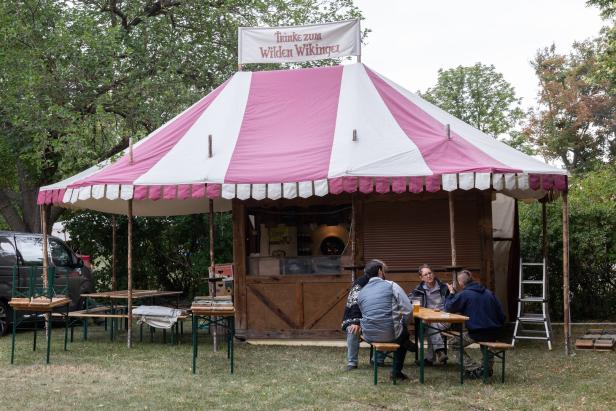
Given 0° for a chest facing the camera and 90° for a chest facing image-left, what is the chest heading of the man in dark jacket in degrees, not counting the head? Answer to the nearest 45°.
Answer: approximately 135°

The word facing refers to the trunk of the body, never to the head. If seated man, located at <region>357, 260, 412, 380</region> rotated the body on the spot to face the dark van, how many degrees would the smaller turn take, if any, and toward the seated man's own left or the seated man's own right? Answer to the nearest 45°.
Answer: approximately 90° to the seated man's own left

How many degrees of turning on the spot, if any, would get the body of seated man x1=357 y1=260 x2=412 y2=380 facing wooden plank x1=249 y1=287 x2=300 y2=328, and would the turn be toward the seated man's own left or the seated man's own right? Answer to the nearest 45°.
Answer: approximately 90° to the seated man's own left

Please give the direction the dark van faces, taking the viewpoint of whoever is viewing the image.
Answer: facing to the right of the viewer

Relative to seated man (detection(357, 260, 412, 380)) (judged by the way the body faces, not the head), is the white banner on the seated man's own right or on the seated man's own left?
on the seated man's own left

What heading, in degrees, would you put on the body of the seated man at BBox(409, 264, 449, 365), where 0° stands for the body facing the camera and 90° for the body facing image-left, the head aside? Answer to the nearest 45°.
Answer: approximately 0°

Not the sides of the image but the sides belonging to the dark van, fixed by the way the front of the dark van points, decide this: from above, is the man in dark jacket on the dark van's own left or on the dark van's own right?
on the dark van's own right

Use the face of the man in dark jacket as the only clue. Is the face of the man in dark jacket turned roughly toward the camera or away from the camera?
away from the camera

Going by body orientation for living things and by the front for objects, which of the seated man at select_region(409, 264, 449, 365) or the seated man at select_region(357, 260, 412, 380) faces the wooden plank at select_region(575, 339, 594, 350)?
the seated man at select_region(357, 260, 412, 380)

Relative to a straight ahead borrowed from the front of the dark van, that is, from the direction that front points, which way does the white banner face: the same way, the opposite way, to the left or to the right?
to the right
